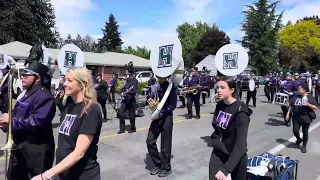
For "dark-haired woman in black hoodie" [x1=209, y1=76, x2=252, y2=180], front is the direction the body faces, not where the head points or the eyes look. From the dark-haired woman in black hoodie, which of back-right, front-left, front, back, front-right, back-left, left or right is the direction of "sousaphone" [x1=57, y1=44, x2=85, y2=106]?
right

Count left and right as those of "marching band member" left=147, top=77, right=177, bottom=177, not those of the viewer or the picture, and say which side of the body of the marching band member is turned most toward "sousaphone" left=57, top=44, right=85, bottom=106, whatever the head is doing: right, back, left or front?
right

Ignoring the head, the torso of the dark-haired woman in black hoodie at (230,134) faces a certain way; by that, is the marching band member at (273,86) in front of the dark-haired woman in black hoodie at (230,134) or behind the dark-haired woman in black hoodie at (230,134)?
behind

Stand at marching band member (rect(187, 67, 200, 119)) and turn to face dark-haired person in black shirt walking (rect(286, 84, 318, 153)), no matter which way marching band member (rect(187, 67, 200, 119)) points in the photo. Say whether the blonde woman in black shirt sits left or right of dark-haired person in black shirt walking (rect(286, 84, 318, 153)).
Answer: right

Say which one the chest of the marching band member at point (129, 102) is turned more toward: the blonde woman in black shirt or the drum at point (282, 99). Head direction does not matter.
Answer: the blonde woman in black shirt

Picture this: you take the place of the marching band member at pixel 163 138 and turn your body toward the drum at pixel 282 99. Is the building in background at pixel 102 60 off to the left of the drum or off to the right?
left

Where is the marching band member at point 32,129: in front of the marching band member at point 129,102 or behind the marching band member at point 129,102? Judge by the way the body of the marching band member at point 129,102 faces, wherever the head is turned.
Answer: in front

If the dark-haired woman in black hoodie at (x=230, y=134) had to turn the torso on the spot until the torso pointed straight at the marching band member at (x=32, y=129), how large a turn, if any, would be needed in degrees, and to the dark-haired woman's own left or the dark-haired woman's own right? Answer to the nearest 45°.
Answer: approximately 45° to the dark-haired woman's own right
